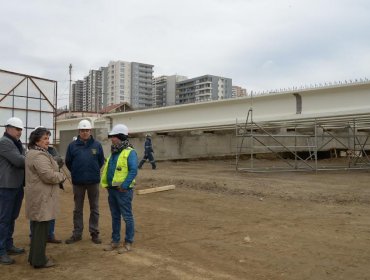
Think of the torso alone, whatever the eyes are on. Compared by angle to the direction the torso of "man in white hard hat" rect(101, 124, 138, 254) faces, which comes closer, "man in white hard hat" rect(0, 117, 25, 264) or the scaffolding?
the man in white hard hat

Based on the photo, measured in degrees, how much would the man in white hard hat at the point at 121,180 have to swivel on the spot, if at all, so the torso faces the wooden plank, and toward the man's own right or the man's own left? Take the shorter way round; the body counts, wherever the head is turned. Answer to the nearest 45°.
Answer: approximately 135° to the man's own right

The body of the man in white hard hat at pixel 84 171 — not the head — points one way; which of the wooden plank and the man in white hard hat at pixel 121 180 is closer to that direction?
the man in white hard hat

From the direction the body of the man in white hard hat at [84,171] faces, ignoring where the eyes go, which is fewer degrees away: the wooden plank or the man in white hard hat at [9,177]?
the man in white hard hat

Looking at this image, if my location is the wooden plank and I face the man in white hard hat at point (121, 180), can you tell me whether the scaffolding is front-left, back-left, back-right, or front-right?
back-left

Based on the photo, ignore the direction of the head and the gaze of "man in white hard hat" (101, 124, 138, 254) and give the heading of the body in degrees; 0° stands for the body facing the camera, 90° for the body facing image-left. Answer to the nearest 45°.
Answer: approximately 45°

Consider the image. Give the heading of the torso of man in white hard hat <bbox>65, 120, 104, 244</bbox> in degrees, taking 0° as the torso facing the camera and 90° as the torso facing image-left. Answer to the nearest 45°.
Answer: approximately 0°

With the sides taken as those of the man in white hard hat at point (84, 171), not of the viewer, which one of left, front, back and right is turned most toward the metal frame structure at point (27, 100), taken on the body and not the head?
back

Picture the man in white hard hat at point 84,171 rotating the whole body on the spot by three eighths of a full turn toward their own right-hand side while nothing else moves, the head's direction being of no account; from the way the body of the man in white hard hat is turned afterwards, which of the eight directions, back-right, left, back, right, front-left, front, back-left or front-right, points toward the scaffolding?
right

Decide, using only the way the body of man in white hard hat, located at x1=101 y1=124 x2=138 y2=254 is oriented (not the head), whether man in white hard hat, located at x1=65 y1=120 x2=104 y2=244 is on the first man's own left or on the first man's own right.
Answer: on the first man's own right
